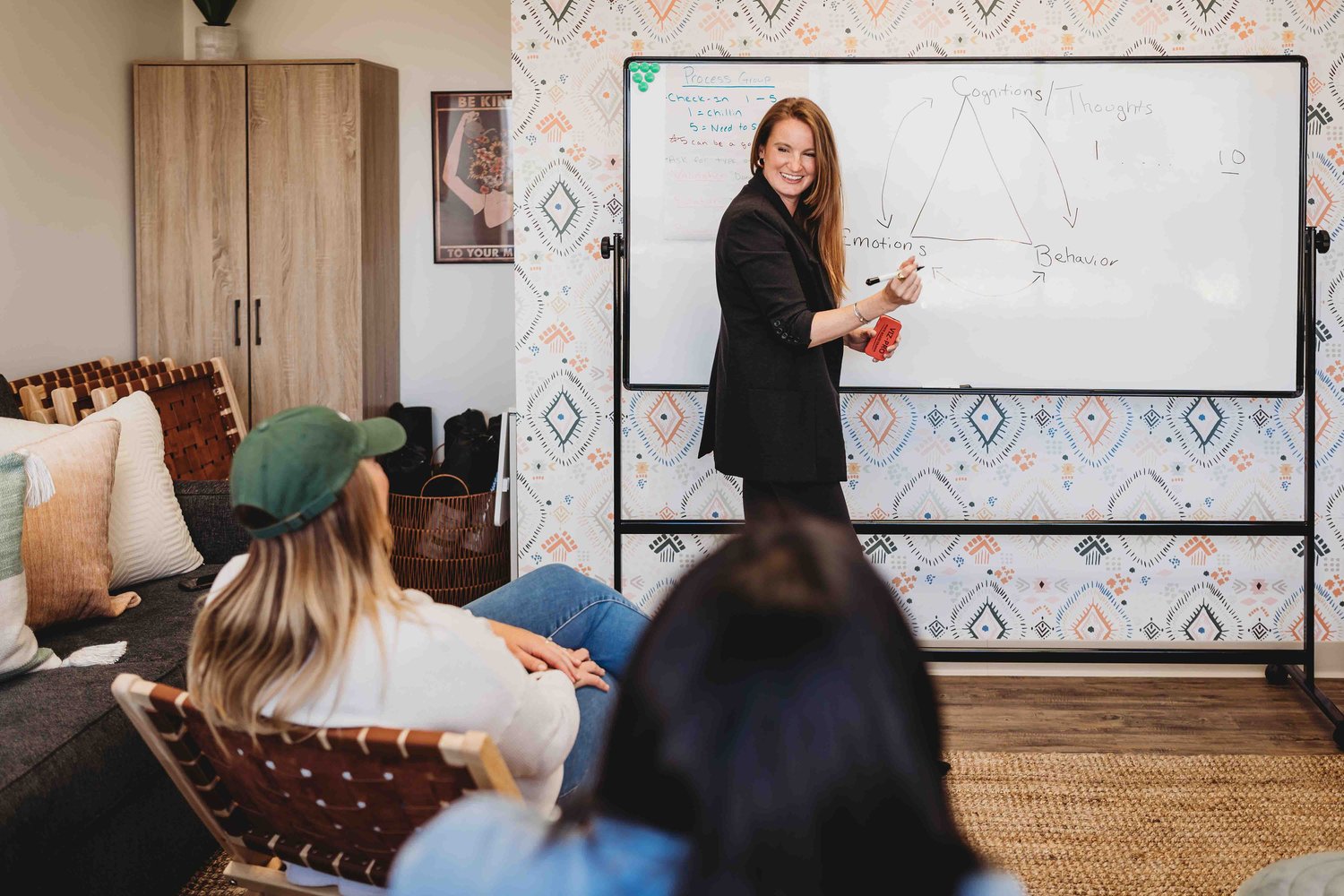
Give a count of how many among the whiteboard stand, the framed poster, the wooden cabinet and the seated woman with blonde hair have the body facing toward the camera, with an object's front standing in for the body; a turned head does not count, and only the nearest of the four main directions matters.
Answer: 3

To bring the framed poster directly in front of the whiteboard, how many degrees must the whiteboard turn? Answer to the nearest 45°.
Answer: approximately 135° to its right

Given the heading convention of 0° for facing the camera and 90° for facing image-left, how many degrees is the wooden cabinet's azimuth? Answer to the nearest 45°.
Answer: approximately 0°

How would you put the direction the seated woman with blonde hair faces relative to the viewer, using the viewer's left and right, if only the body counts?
facing away from the viewer and to the right of the viewer

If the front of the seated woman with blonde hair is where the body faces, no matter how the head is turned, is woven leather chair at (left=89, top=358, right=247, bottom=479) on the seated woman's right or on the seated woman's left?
on the seated woman's left

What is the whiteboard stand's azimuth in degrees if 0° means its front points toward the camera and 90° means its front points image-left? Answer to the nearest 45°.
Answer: approximately 0°

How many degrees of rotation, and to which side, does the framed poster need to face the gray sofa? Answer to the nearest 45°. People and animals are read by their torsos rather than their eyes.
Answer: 0° — it already faces it

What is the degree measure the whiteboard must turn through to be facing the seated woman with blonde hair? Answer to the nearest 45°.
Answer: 0° — it already faces them

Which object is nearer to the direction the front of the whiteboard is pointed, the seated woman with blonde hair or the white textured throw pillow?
the seated woman with blonde hair

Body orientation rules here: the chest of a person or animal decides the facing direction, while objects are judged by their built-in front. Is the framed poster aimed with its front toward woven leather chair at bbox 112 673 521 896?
yes

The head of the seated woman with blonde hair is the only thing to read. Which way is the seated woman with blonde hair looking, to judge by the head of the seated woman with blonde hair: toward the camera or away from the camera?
away from the camera

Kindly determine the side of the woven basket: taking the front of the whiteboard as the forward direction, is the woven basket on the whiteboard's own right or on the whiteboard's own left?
on the whiteboard's own right
